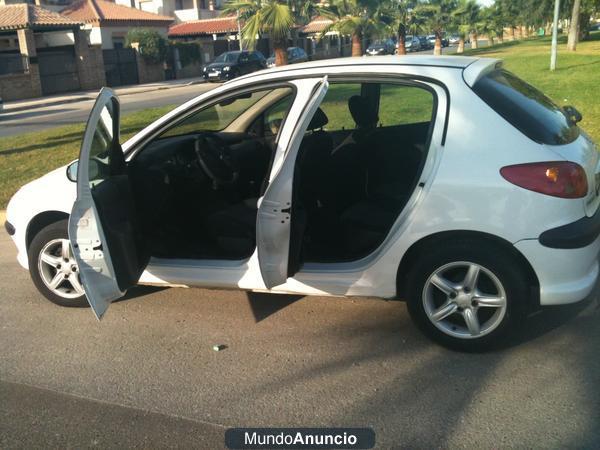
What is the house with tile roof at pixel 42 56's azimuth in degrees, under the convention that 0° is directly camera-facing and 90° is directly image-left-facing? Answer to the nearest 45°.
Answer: approximately 315°

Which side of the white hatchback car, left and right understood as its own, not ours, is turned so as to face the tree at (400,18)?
right

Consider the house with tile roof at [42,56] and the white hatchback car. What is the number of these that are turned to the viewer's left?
1

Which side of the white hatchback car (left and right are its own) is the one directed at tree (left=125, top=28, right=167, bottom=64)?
right

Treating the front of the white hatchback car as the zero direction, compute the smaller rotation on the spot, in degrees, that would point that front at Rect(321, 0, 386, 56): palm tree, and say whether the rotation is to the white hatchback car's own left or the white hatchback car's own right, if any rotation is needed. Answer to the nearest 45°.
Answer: approximately 90° to the white hatchback car's own right

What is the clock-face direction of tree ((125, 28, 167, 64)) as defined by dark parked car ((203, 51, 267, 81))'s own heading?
The tree is roughly at 3 o'clock from the dark parked car.

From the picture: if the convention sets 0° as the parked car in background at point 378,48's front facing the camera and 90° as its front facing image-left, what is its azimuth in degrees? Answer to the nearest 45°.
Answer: approximately 45°

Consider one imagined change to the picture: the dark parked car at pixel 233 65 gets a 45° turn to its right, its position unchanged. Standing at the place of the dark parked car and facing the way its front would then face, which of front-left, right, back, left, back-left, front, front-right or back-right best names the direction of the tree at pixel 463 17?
back-right

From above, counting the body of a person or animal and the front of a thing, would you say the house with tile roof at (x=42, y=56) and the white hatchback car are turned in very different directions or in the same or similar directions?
very different directions

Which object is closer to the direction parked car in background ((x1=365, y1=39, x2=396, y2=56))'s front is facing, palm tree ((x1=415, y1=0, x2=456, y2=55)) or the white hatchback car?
the white hatchback car

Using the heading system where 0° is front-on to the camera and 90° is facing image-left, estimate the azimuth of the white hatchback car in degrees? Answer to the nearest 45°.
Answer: approximately 90°
